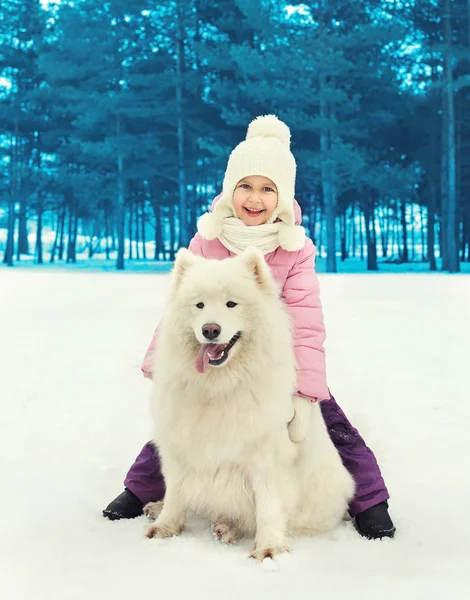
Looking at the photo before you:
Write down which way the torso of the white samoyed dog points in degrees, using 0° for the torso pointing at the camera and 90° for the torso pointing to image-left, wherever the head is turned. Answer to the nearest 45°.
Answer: approximately 45°

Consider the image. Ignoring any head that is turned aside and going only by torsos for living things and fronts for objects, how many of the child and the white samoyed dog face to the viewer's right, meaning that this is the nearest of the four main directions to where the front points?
0

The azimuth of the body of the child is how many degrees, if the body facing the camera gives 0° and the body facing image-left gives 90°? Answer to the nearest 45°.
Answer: approximately 0°
